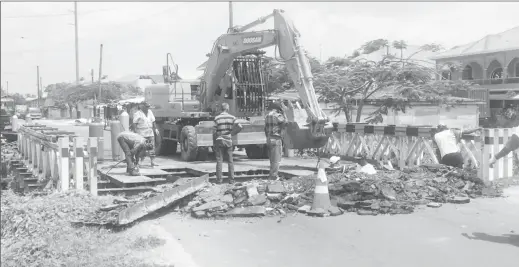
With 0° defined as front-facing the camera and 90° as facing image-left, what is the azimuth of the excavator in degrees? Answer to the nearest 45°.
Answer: approximately 315°

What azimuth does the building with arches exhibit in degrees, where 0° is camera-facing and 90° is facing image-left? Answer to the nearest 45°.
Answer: approximately 45°

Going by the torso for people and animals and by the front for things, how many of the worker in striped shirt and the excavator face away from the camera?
1

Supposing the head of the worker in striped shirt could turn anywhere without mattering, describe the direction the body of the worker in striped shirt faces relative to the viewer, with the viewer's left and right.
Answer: facing away from the viewer

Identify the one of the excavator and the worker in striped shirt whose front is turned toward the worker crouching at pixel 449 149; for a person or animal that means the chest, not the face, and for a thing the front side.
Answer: the excavator

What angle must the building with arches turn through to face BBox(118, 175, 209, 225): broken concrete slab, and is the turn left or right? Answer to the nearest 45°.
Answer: approximately 45° to its left

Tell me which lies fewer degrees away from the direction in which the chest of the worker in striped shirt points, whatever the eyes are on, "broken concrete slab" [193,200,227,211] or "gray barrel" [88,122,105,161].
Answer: the gray barrel
